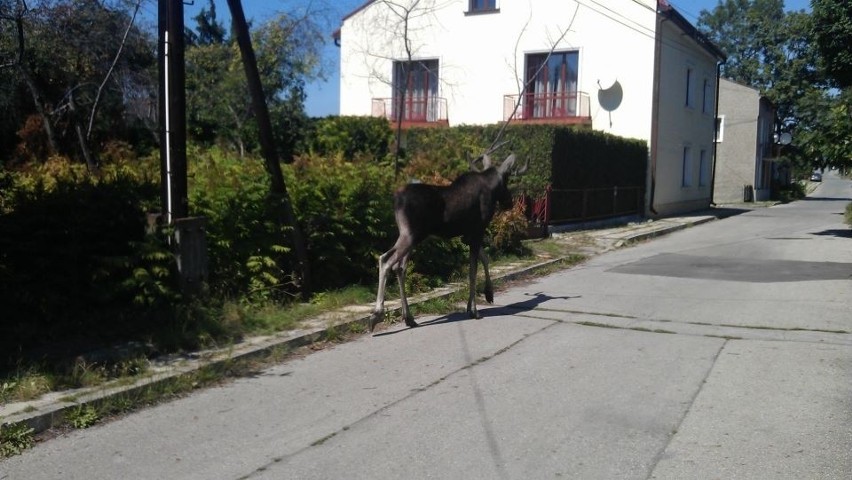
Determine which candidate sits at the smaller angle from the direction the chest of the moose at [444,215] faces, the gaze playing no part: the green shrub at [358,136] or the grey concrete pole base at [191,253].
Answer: the green shrub

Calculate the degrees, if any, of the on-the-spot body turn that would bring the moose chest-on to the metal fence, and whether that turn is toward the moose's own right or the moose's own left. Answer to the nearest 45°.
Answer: approximately 45° to the moose's own left

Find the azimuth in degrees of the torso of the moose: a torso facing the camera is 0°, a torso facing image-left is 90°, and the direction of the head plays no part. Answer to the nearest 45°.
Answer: approximately 225°

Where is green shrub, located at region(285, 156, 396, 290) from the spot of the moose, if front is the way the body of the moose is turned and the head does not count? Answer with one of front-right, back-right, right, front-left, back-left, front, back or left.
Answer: left

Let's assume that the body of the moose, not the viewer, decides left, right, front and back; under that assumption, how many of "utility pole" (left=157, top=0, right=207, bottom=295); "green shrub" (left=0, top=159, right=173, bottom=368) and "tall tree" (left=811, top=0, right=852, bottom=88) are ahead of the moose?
1

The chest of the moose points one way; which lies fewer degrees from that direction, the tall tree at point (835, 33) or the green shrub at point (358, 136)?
the tall tree

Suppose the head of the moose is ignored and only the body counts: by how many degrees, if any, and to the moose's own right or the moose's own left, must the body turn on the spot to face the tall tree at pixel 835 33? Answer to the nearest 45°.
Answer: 0° — it already faces it

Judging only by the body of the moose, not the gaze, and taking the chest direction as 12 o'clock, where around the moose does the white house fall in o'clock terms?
The white house is roughly at 11 o'clock from the moose.

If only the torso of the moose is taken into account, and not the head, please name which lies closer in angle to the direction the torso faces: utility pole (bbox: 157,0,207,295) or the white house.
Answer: the white house

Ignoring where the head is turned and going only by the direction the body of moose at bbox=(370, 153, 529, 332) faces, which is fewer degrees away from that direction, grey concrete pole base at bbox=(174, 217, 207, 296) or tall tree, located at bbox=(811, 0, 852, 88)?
the tall tree
